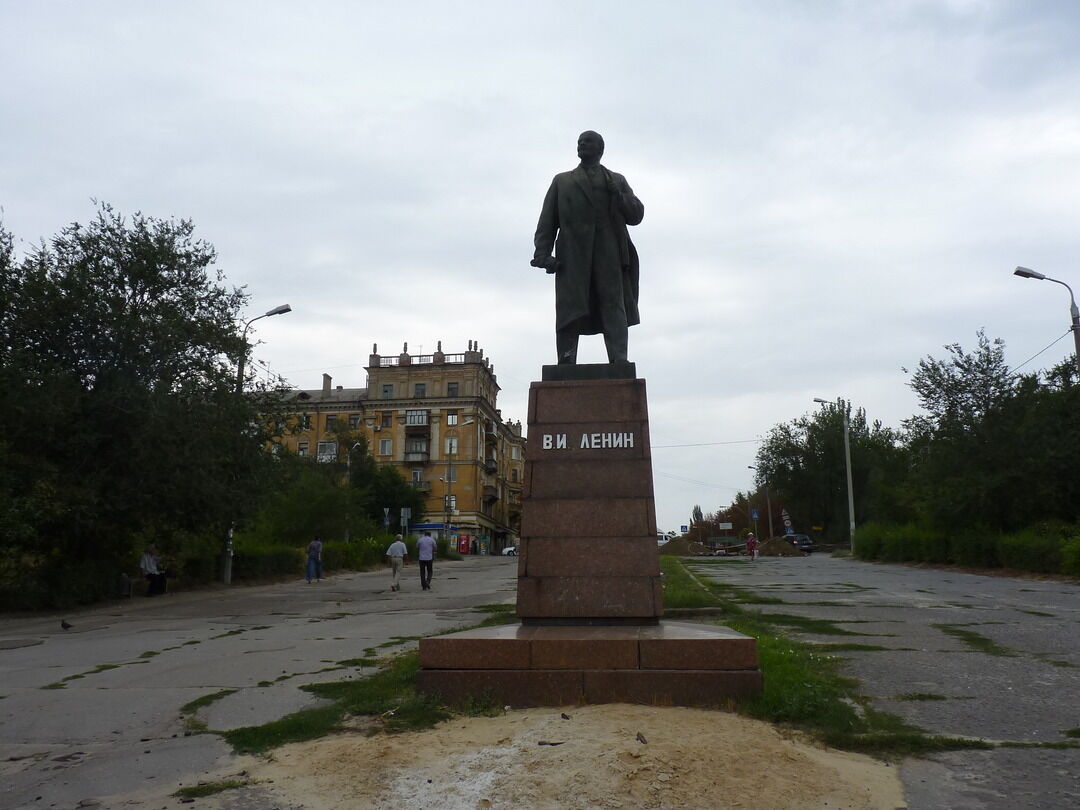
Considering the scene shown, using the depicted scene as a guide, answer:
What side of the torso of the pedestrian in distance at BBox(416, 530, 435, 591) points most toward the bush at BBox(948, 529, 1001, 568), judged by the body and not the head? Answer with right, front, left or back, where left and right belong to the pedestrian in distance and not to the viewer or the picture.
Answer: right

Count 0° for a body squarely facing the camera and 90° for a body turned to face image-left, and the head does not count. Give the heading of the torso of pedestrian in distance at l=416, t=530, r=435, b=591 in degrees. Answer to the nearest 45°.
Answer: approximately 180°

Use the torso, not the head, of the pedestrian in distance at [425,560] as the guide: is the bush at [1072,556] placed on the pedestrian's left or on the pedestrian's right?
on the pedestrian's right

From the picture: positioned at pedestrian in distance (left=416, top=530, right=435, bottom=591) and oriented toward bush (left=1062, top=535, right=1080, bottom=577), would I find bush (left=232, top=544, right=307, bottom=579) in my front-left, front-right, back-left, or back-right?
back-left

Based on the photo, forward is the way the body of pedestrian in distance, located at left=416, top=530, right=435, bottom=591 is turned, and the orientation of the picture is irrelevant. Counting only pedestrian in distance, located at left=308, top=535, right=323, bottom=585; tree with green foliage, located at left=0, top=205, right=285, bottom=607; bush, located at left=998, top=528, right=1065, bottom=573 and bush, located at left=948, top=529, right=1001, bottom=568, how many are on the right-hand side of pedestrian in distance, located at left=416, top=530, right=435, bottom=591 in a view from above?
2

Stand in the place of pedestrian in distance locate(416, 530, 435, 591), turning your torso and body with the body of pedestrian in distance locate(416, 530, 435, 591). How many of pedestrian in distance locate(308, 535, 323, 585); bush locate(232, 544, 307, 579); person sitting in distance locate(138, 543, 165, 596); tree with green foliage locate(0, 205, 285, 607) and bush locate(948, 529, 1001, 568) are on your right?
1

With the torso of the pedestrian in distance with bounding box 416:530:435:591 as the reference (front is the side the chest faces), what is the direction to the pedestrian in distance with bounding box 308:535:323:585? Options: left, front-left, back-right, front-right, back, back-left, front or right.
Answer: front-left

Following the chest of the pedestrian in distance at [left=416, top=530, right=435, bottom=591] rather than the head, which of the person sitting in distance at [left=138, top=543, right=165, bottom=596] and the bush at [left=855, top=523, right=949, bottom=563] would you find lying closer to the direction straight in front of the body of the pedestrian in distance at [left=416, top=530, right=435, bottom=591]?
the bush

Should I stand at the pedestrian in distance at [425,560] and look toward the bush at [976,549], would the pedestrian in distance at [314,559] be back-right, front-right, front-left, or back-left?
back-left

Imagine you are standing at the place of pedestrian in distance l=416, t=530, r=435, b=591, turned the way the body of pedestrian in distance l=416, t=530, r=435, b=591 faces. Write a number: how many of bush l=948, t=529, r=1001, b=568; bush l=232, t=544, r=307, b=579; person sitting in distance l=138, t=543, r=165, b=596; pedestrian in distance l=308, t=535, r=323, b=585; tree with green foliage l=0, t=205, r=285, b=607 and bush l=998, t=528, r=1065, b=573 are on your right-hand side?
2

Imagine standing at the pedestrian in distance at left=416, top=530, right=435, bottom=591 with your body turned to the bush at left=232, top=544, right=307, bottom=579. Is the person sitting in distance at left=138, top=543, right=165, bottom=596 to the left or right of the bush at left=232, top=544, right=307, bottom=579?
left

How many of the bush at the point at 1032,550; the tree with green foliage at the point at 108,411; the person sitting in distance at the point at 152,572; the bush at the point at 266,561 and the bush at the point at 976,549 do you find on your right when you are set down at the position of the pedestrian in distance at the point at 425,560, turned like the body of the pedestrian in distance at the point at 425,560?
2

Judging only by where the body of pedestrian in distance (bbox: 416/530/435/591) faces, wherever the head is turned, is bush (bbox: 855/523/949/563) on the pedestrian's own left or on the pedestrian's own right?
on the pedestrian's own right

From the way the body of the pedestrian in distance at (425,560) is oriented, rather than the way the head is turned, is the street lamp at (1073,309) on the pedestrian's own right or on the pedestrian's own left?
on the pedestrian's own right

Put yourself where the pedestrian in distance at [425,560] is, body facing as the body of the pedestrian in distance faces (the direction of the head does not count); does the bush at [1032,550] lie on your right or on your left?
on your right
